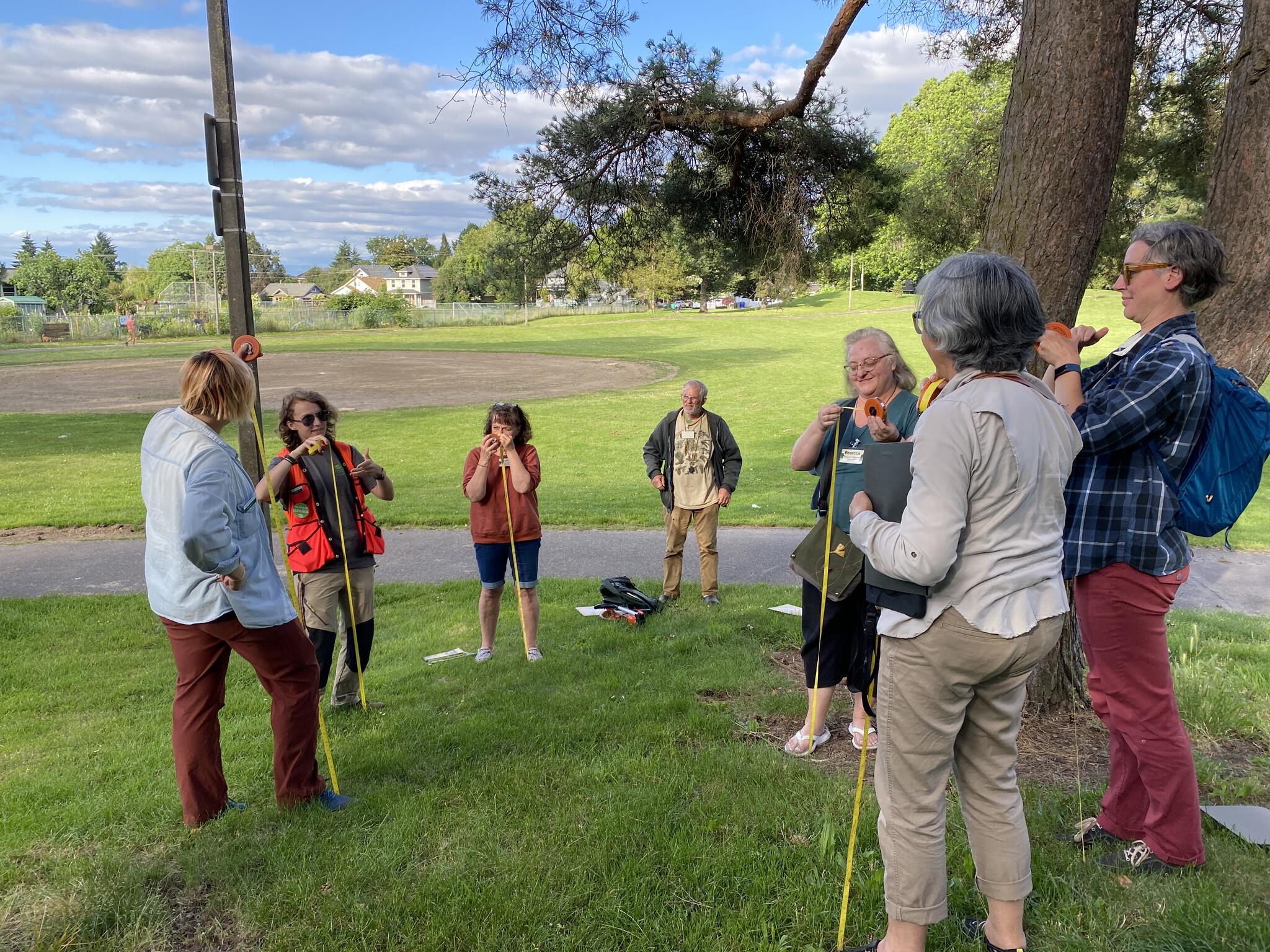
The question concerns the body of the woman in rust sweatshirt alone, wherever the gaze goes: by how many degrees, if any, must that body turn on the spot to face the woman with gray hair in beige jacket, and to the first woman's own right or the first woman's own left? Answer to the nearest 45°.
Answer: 0° — they already face them

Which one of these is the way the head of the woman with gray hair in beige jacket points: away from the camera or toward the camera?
away from the camera

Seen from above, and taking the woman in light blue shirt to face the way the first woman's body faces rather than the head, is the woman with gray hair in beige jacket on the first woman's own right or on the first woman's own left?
on the first woman's own right

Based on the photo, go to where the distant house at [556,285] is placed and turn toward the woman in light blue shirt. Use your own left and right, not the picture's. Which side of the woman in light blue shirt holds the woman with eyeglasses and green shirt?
left

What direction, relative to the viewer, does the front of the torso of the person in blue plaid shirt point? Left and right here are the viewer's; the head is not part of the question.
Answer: facing to the left of the viewer

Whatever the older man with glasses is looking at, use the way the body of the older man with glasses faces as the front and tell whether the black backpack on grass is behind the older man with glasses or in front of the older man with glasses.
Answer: in front

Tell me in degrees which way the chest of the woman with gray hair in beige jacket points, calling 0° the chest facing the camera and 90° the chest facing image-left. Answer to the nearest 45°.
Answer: approximately 135°

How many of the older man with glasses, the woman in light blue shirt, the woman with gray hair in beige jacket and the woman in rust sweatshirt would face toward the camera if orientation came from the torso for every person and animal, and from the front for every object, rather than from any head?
2

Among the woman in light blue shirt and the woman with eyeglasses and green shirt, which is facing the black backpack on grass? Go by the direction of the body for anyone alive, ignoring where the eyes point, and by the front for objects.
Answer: the woman in light blue shirt

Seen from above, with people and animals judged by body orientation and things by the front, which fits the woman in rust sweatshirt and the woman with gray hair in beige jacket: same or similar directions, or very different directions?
very different directions
